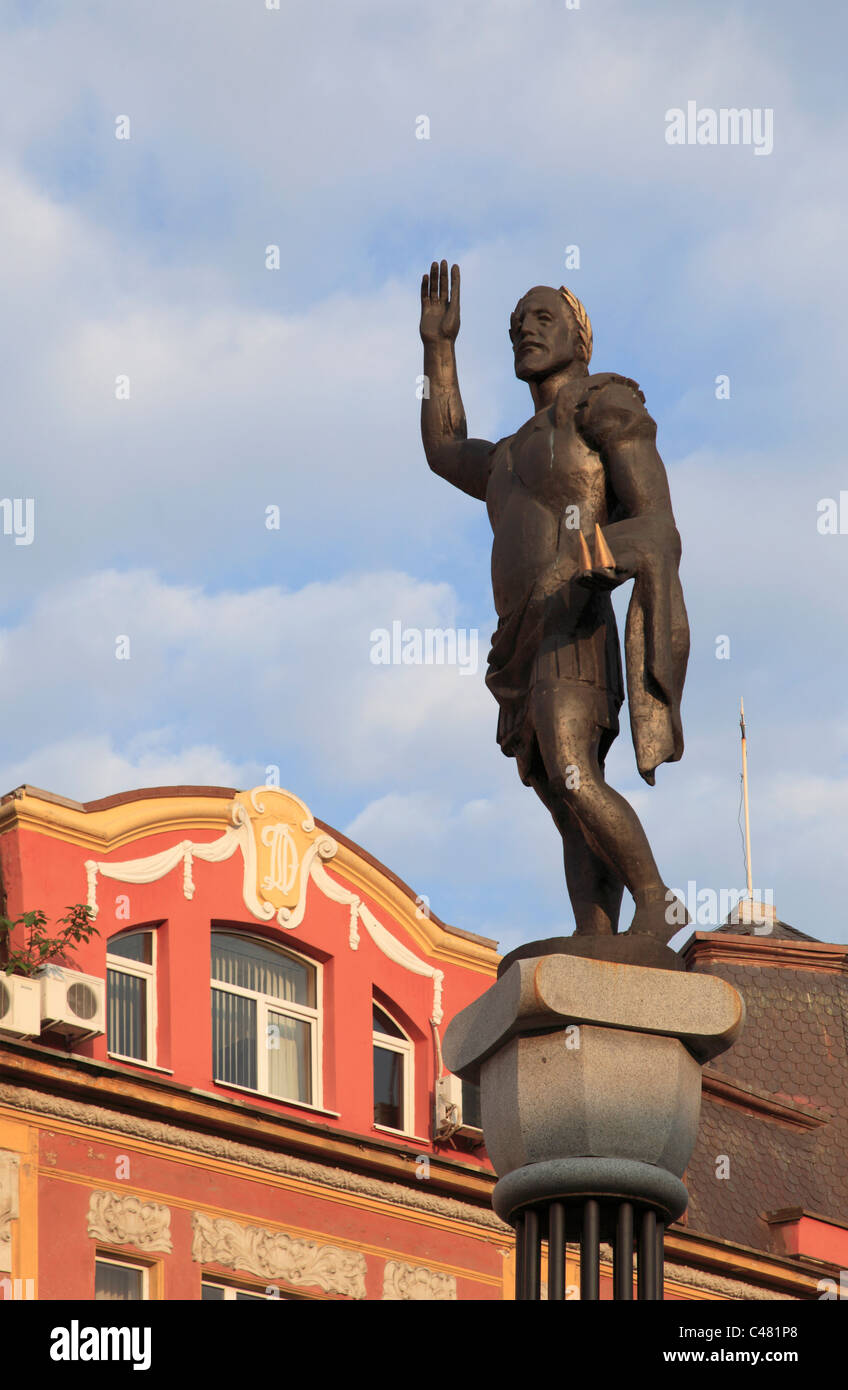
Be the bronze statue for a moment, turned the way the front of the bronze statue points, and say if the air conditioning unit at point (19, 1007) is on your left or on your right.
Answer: on your right

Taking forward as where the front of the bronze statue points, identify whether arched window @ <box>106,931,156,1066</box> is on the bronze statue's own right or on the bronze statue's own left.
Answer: on the bronze statue's own right

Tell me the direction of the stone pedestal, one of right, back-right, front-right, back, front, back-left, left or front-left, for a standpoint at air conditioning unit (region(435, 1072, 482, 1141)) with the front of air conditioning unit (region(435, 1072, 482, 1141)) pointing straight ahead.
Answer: front-left

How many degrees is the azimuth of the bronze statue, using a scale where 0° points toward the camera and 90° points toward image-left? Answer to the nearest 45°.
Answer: approximately 45°

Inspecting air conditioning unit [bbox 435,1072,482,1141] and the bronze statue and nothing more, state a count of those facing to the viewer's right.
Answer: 0

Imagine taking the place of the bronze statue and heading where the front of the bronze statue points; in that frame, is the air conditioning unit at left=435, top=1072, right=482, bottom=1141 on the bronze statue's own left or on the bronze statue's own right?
on the bronze statue's own right
